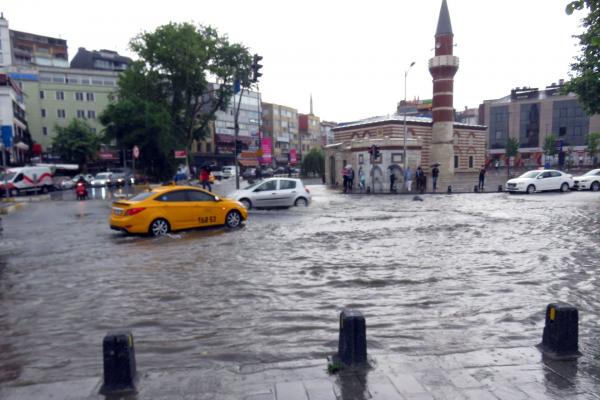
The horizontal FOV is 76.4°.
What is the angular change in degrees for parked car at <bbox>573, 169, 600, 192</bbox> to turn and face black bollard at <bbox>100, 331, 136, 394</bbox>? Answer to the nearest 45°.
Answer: approximately 45° to its left

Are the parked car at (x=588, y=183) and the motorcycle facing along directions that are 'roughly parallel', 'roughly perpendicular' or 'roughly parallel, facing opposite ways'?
roughly perpendicular

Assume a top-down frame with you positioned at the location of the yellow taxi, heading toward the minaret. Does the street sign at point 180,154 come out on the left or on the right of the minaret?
left

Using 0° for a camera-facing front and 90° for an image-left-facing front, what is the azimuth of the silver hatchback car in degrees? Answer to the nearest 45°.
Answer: approximately 90°

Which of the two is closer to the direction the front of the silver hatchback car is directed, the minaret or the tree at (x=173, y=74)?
the tree

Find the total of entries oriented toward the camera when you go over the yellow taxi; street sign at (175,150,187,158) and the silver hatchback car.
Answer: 1

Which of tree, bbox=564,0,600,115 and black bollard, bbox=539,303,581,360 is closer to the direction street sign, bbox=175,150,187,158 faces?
the black bollard

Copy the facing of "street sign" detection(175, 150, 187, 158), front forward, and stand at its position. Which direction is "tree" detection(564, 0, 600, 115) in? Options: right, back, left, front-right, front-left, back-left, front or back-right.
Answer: front-left

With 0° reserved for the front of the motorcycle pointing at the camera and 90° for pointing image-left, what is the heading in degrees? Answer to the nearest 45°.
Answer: approximately 0°

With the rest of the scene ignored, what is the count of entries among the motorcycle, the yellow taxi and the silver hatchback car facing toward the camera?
1

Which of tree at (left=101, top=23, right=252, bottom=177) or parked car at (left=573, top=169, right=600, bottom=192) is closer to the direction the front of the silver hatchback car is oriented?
the tree
